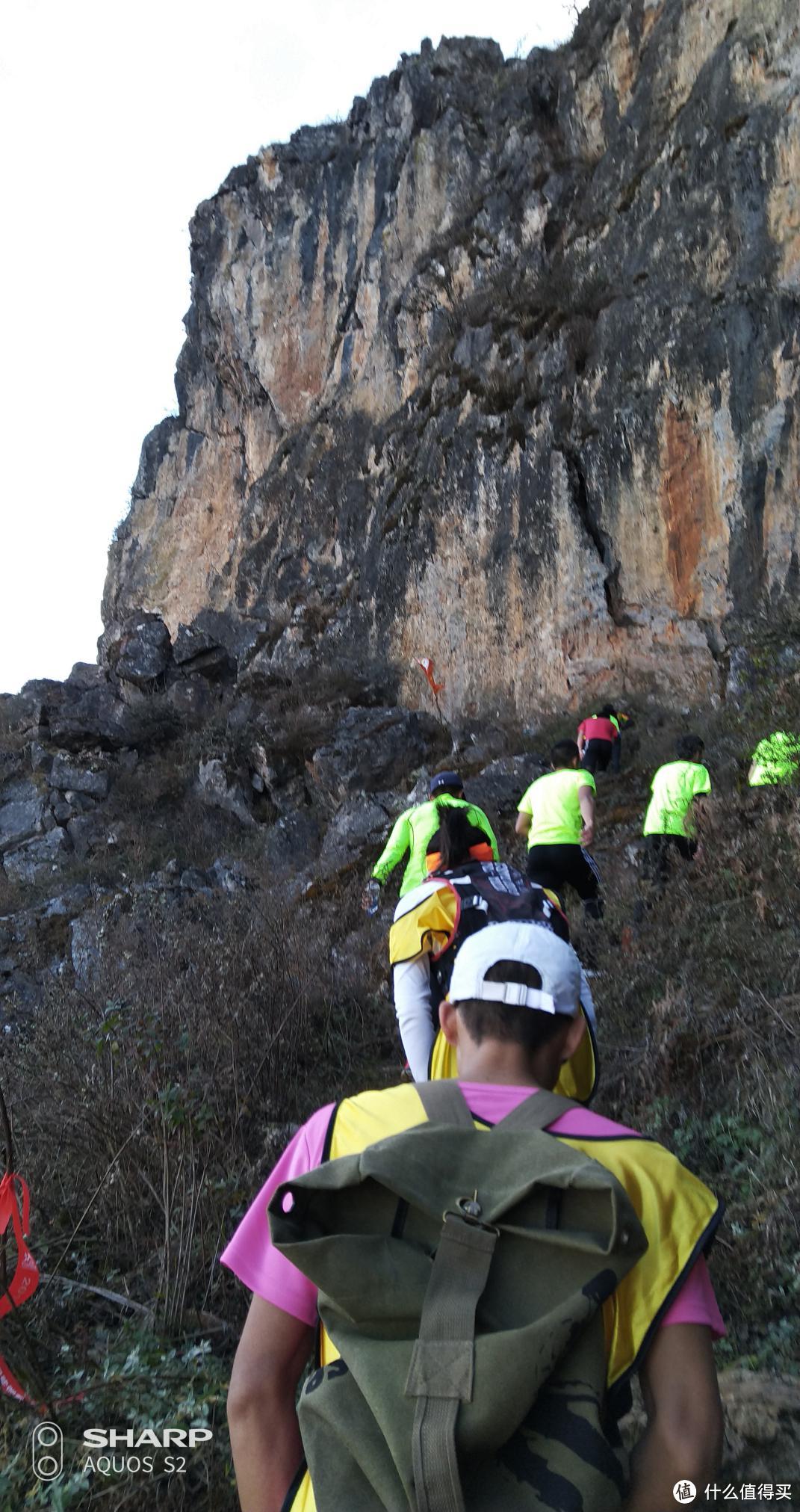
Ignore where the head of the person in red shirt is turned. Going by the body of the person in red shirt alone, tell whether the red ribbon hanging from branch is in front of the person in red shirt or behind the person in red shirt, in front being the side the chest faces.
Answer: behind

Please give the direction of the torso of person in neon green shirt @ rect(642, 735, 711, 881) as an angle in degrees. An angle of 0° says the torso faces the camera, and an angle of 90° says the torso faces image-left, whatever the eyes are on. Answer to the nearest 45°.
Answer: approximately 225°

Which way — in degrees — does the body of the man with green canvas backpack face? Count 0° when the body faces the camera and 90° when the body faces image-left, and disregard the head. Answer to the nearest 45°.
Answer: approximately 180°

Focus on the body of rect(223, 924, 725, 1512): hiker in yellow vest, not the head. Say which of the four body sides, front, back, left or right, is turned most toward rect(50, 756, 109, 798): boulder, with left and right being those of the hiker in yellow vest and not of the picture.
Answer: front

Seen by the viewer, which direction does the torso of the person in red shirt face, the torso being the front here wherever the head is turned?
away from the camera

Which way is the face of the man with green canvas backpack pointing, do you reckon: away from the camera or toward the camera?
away from the camera

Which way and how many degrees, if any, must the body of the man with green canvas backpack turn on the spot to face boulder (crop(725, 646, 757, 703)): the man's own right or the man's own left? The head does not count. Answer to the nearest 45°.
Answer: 0° — they already face it

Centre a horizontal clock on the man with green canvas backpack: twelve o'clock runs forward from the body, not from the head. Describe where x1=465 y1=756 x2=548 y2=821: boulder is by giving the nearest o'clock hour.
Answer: The boulder is roughly at 12 o'clock from the man with green canvas backpack.

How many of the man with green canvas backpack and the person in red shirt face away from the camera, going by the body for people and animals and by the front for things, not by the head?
2

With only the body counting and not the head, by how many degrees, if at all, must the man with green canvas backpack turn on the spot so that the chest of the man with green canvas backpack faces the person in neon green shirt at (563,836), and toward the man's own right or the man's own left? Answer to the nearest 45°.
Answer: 0° — they already face them

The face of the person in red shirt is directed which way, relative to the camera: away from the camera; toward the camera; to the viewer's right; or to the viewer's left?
away from the camera

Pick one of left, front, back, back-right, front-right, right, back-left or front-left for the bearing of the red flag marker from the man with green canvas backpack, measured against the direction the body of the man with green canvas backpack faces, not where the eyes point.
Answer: front

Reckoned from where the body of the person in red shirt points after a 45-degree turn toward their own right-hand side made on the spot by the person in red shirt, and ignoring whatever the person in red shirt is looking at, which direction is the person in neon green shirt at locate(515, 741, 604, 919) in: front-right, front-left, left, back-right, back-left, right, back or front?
back-right
